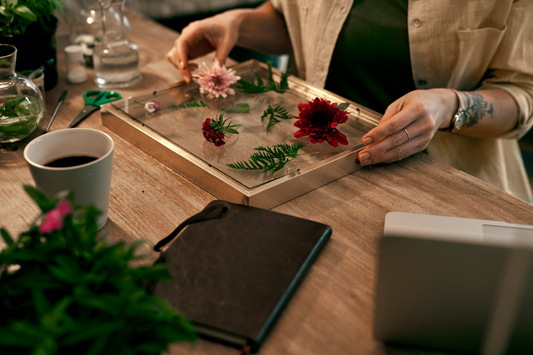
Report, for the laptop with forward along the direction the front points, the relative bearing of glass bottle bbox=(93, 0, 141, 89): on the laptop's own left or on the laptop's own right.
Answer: on the laptop's own left

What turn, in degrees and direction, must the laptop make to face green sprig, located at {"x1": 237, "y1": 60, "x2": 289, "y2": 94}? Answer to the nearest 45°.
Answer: approximately 45° to its left

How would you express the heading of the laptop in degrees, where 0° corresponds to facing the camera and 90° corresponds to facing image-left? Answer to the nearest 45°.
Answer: approximately 180°

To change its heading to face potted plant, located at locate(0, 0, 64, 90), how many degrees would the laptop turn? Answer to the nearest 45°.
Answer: approximately 90° to its left
